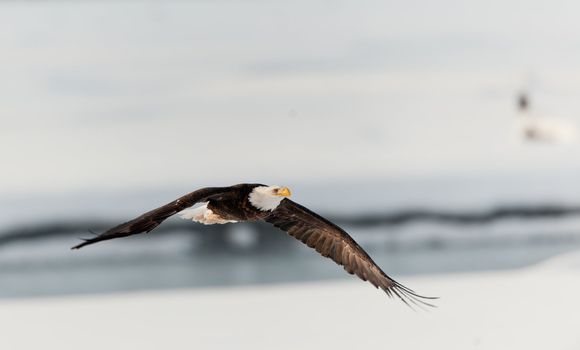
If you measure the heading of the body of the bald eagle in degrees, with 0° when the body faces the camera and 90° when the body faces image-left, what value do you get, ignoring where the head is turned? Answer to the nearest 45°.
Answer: approximately 315°
